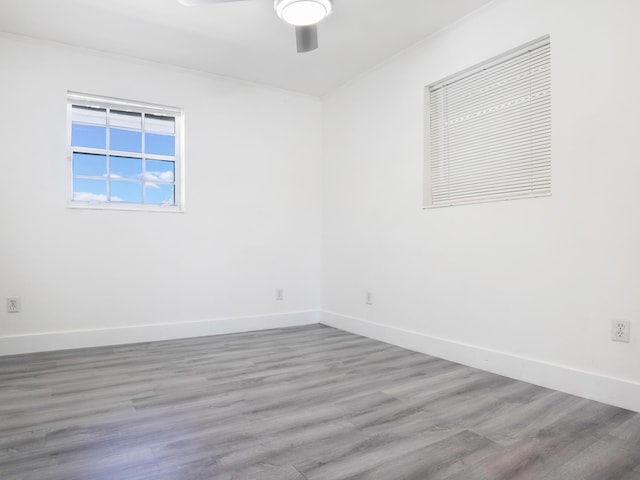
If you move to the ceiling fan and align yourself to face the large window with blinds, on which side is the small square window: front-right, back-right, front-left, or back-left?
back-left

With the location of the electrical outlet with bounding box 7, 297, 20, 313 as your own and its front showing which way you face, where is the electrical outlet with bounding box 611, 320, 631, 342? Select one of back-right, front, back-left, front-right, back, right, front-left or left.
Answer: front-left

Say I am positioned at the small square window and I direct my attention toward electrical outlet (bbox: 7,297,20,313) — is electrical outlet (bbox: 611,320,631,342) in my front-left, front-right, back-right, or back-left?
back-left

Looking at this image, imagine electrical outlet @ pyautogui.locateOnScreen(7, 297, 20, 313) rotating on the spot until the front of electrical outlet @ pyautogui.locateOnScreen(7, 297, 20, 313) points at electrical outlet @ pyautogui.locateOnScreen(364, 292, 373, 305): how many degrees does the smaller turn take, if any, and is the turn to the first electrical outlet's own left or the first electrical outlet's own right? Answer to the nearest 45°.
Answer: approximately 45° to the first electrical outlet's own left

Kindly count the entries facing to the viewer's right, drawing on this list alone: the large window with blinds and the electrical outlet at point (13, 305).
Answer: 0

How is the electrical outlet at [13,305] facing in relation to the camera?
toward the camera

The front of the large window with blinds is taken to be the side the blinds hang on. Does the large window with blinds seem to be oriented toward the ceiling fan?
yes

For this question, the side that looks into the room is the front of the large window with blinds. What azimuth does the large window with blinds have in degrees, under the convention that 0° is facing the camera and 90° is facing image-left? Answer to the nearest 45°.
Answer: approximately 45°

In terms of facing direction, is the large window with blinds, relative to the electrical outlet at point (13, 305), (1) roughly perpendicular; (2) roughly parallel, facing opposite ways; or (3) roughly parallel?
roughly perpendicular
